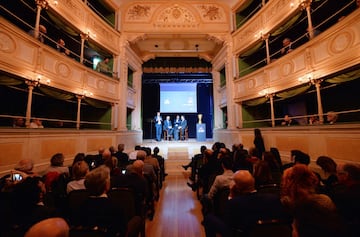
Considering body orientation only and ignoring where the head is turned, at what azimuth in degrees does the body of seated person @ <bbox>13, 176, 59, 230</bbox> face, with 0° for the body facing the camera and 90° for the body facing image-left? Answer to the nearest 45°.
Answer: approximately 225°

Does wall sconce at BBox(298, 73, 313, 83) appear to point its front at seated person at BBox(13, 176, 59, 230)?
no

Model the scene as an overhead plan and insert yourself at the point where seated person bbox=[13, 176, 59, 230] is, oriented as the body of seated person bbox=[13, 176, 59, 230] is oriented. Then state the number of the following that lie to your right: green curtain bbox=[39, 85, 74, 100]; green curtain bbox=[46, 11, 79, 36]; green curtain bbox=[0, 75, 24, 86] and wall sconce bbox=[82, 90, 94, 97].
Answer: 0

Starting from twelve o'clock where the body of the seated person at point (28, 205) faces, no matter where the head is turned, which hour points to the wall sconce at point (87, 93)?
The wall sconce is roughly at 11 o'clock from the seated person.

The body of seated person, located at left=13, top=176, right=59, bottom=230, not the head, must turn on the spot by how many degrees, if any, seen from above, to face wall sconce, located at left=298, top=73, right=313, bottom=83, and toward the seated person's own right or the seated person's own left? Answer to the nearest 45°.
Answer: approximately 45° to the seated person's own right

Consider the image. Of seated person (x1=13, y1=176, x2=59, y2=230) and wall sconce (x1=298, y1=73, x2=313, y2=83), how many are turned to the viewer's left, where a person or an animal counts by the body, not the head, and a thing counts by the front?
1

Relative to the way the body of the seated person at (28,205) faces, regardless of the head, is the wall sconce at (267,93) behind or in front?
in front

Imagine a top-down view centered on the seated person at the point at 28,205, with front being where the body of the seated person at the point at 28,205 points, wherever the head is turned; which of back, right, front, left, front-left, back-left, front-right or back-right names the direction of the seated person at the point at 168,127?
front

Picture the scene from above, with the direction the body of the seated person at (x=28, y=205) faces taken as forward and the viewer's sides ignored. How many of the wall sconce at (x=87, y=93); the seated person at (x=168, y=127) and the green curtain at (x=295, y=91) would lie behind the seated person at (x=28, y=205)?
0

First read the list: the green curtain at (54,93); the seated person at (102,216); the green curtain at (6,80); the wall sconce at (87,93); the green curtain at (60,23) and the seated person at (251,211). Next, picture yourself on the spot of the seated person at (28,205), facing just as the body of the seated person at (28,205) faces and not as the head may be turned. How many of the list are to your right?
2

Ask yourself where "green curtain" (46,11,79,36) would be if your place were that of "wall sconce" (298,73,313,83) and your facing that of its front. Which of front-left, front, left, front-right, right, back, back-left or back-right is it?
front-left

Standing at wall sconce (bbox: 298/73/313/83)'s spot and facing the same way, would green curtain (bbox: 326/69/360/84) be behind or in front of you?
behind

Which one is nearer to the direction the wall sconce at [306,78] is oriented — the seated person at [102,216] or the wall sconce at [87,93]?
the wall sconce

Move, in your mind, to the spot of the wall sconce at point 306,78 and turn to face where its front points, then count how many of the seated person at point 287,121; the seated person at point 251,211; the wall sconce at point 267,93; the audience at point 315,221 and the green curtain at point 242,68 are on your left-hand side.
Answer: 2

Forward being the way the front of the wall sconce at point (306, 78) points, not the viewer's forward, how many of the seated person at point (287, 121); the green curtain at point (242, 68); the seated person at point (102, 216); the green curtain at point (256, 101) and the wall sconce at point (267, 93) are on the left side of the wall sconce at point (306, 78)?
1

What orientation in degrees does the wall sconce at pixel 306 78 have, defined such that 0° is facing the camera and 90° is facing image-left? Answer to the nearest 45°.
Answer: approximately 90°

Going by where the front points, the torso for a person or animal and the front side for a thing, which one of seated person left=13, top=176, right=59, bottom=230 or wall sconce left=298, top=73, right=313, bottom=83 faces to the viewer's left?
the wall sconce

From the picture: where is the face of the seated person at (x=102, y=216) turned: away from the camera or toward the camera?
away from the camera
